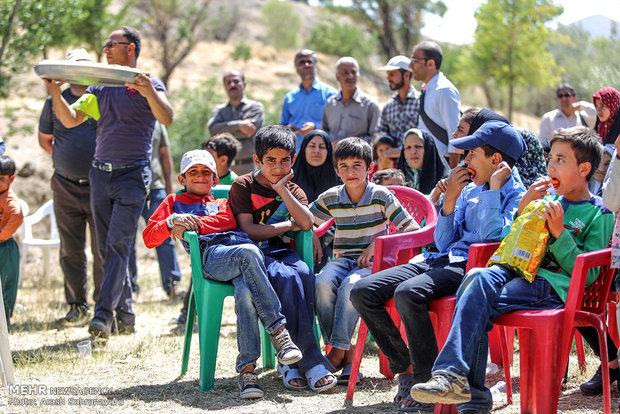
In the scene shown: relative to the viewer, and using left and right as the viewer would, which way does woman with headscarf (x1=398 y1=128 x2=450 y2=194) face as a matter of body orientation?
facing the viewer and to the left of the viewer

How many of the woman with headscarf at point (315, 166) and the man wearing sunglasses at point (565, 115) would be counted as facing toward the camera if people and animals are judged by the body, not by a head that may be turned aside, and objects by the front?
2

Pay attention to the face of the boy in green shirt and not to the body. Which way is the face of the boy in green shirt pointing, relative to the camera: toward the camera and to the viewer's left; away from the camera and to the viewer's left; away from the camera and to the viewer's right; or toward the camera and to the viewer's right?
toward the camera and to the viewer's left

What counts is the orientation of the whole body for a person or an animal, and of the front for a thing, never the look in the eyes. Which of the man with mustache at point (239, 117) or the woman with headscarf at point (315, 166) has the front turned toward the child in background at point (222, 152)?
the man with mustache

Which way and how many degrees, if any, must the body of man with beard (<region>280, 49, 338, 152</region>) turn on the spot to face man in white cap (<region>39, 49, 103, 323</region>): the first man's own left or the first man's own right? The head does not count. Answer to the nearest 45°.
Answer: approximately 45° to the first man's own right

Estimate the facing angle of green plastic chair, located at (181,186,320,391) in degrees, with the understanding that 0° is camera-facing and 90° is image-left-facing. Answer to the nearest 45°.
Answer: approximately 315°

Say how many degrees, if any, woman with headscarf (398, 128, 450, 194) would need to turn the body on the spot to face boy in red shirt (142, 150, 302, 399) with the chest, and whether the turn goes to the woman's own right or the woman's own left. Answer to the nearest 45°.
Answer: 0° — they already face them

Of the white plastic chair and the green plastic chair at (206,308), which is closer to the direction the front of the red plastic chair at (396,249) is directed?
the green plastic chair

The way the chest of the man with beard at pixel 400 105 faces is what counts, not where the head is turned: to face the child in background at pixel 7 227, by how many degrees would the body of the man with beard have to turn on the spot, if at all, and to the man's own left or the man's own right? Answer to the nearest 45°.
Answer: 0° — they already face them

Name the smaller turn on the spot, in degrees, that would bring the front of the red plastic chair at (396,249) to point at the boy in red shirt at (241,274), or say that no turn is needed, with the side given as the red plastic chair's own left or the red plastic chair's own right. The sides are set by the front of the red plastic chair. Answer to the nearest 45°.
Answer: approximately 45° to the red plastic chair's own right

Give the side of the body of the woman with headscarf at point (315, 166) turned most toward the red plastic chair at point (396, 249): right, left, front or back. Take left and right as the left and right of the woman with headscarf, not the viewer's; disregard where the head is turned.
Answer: front

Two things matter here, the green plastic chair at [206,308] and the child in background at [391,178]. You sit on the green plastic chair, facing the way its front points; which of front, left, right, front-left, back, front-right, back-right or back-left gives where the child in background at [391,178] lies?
left
